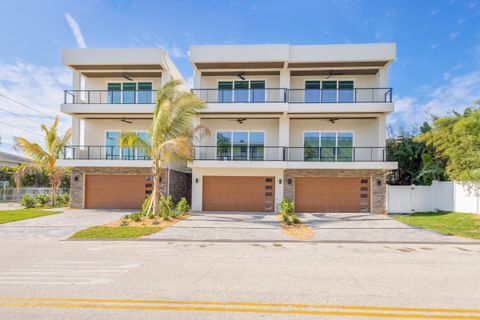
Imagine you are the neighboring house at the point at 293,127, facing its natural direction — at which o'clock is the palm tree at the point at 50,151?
The palm tree is roughly at 3 o'clock from the neighboring house.

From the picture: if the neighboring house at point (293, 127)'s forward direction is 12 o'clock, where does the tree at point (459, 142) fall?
The tree is roughly at 9 o'clock from the neighboring house.

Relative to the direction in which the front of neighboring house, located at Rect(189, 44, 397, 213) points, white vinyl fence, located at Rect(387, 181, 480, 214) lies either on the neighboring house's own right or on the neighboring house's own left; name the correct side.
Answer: on the neighboring house's own left

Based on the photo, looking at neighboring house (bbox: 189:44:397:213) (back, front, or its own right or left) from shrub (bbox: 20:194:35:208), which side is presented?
right

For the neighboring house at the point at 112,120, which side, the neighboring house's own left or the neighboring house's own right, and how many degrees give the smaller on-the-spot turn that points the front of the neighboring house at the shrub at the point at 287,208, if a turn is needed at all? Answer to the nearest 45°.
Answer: approximately 45° to the neighboring house's own left

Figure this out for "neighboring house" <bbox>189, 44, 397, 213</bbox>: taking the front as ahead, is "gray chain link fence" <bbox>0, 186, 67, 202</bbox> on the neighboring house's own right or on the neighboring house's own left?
on the neighboring house's own right

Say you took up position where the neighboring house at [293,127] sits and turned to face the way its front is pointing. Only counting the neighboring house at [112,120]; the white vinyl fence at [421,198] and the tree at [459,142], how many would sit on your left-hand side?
2

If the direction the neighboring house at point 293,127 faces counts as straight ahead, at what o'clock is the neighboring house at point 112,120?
the neighboring house at point 112,120 is roughly at 3 o'clock from the neighboring house at point 293,127.

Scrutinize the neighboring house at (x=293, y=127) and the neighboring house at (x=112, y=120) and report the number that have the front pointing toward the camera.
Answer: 2
